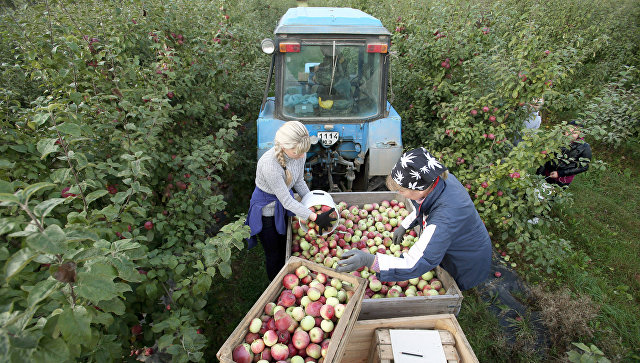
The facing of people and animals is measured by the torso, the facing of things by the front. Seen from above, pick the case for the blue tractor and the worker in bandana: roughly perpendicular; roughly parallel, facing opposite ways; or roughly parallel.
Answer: roughly perpendicular

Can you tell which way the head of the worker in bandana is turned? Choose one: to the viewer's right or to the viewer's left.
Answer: to the viewer's left

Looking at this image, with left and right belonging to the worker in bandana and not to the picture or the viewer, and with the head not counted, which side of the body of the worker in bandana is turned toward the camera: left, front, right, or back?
left

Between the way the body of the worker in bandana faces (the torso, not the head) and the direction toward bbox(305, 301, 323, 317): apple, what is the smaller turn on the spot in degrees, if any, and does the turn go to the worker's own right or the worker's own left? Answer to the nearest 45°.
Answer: approximately 45° to the worker's own left

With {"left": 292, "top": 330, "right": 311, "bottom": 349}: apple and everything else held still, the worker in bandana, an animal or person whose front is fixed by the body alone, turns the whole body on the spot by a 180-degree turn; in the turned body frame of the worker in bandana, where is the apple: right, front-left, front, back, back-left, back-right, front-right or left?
back-right

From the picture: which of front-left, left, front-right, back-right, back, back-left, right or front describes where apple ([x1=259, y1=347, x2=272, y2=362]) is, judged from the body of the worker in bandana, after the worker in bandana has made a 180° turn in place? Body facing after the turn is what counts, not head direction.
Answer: back-right

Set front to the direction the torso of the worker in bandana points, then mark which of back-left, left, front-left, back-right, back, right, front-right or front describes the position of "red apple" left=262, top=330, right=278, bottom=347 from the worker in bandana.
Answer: front-left

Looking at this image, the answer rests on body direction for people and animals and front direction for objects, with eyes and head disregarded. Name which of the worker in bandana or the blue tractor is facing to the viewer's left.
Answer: the worker in bandana
